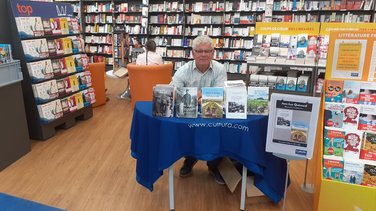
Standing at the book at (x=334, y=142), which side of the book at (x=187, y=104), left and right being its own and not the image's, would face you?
left

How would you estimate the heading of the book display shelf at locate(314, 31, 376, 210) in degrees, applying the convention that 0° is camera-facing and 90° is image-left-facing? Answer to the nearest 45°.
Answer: approximately 0°

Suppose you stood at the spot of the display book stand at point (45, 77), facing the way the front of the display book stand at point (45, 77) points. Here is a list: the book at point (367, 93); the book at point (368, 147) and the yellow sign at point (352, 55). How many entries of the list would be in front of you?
3

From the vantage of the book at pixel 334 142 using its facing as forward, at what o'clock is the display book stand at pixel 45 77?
The display book stand is roughly at 3 o'clock from the book.

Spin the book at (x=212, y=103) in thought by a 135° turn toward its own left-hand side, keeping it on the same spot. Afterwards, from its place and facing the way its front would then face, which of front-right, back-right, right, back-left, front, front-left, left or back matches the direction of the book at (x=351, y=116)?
front-right

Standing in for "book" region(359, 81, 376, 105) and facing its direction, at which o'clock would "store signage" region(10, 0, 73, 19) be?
The store signage is roughly at 3 o'clock from the book.

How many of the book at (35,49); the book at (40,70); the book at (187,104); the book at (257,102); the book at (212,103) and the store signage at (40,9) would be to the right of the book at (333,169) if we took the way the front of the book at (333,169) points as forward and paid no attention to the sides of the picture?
6

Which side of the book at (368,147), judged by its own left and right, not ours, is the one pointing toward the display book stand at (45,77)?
right
